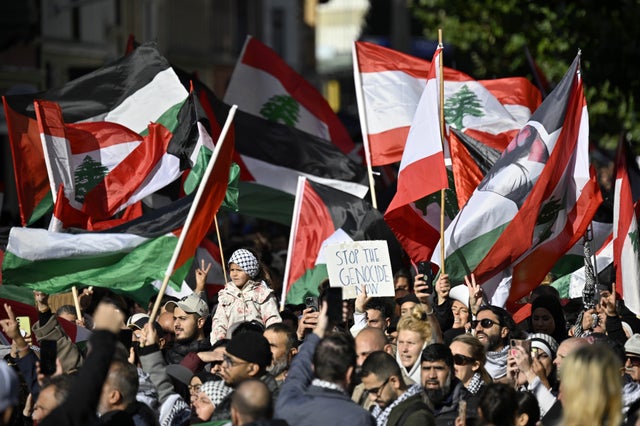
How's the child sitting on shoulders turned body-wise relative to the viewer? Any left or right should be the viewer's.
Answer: facing the viewer and to the left of the viewer

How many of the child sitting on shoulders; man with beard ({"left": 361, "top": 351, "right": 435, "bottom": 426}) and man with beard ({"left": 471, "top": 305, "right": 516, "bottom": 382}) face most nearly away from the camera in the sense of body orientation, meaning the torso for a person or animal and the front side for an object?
0

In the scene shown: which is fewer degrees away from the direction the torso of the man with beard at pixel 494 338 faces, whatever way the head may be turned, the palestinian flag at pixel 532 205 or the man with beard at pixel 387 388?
the man with beard

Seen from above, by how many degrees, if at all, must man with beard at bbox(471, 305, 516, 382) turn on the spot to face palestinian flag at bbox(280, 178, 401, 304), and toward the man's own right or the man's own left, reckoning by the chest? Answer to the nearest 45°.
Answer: approximately 90° to the man's own right

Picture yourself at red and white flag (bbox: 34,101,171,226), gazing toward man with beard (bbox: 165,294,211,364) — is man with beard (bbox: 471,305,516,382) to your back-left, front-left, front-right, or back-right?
front-left

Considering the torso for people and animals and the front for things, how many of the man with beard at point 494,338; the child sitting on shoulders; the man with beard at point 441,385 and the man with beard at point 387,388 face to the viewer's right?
0

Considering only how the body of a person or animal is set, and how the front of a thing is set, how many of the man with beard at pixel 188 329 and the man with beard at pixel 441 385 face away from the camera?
0

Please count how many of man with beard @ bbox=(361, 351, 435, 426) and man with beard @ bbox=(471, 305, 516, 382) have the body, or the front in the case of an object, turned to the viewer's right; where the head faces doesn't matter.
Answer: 0
